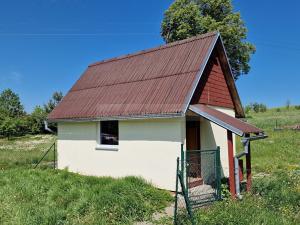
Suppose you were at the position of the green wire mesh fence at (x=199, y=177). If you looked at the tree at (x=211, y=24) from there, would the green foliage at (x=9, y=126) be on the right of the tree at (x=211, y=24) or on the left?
left

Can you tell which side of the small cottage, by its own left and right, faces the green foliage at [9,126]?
back

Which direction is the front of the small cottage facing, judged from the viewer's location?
facing the viewer and to the right of the viewer

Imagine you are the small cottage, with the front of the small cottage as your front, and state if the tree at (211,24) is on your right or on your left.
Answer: on your left
